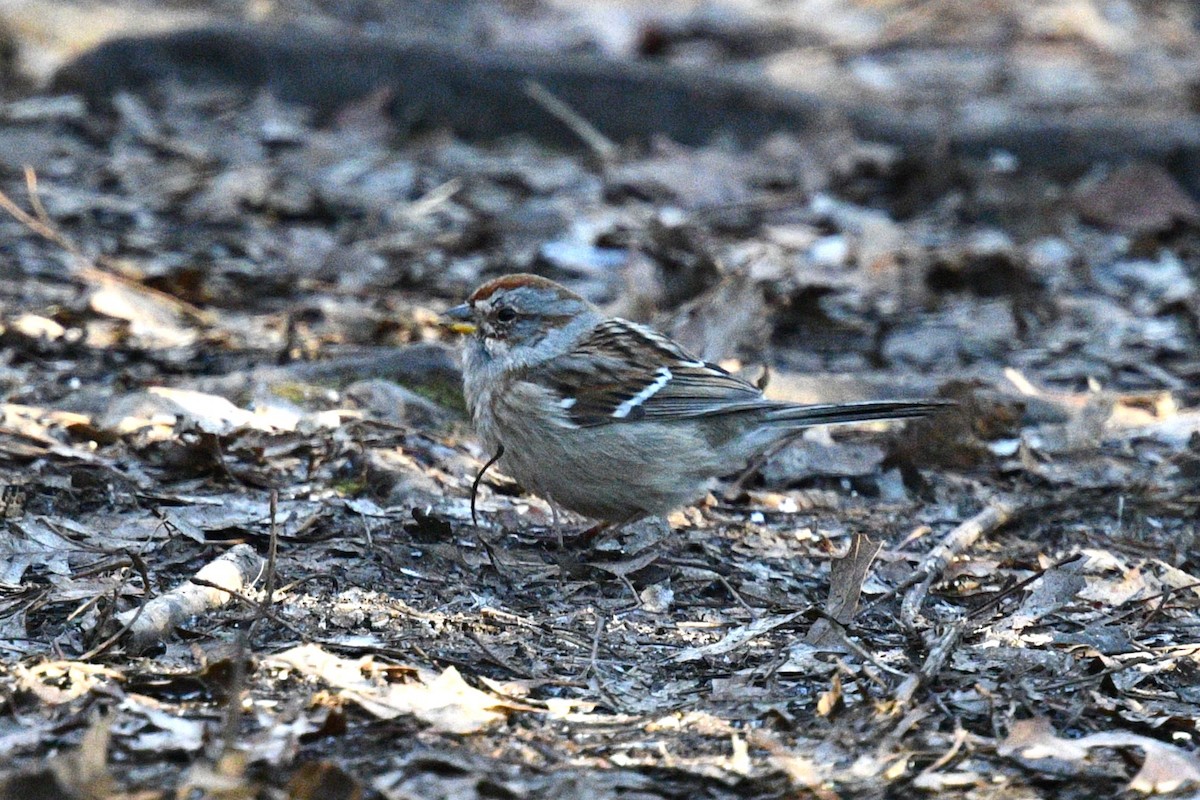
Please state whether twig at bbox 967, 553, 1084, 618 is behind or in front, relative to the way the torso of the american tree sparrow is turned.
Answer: behind

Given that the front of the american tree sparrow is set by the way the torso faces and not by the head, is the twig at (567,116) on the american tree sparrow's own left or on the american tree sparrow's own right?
on the american tree sparrow's own right

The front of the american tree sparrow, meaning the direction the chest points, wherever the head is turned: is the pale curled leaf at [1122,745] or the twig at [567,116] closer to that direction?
the twig

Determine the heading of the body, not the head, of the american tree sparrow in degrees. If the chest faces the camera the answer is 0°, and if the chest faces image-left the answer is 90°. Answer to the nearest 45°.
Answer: approximately 90°

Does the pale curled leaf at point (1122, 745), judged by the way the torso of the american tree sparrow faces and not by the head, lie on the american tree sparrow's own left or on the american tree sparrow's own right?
on the american tree sparrow's own left

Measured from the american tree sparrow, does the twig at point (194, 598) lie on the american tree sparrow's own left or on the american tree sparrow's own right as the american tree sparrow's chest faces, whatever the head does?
on the american tree sparrow's own left

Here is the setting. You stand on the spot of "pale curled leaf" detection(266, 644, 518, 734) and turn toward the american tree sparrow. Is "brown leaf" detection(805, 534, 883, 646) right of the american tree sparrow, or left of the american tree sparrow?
right

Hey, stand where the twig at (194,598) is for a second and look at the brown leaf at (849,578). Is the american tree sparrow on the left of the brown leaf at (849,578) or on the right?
left

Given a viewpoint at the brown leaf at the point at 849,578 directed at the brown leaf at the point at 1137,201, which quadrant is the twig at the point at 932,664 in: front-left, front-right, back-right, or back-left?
back-right

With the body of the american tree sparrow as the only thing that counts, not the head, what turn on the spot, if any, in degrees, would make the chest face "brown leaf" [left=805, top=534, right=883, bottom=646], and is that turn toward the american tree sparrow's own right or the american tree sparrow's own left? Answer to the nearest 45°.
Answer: approximately 135° to the american tree sparrow's own left

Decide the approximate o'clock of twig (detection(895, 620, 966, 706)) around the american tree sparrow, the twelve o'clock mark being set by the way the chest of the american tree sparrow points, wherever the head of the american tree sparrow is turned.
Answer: The twig is roughly at 8 o'clock from the american tree sparrow.

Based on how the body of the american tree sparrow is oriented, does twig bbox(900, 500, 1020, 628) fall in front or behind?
behind

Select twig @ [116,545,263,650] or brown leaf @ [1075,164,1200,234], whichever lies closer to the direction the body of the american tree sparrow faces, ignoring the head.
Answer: the twig
